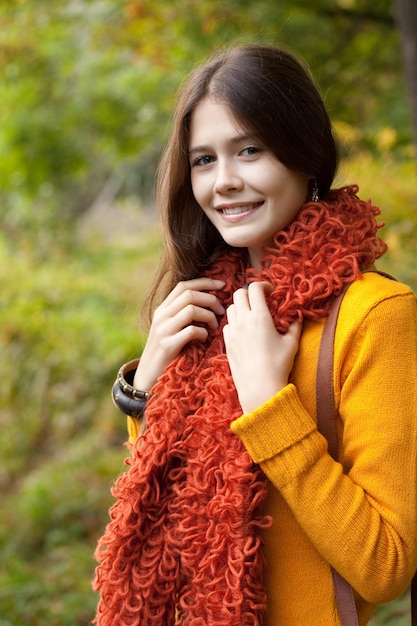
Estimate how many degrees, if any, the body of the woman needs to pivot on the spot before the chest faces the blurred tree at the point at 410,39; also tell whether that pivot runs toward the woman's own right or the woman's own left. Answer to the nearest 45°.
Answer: approximately 180°

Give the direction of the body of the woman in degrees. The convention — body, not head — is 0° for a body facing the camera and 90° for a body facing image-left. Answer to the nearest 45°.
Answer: approximately 45°

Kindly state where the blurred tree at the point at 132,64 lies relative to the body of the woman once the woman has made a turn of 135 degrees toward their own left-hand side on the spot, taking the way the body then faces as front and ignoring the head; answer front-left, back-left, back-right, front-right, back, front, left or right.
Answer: left
